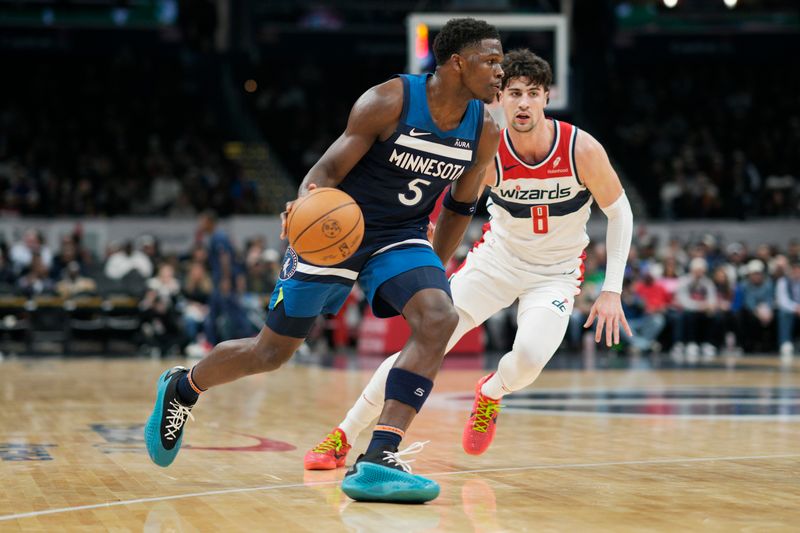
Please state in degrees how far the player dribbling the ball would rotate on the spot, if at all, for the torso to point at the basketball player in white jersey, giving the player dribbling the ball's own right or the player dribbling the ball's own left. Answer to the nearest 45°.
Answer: approximately 90° to the player dribbling the ball's own left

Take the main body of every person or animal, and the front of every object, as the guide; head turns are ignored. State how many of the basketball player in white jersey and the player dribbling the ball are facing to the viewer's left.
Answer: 0

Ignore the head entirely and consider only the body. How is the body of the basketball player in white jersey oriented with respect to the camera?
toward the camera

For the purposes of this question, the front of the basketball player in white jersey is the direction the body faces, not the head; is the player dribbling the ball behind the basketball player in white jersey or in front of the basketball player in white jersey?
in front
